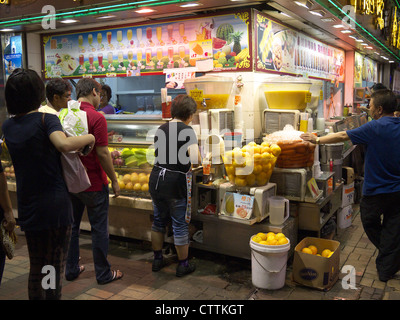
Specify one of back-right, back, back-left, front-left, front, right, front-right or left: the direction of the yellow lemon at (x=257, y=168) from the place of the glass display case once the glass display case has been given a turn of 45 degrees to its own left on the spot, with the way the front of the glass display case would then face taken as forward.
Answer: front

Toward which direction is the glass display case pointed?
toward the camera

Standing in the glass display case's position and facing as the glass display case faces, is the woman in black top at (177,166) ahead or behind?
ahead

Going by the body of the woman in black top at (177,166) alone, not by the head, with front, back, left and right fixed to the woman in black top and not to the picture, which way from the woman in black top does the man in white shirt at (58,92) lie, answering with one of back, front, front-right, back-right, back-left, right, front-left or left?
back-left

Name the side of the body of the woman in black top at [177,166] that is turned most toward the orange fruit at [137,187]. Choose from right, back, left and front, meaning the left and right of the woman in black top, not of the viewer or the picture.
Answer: left

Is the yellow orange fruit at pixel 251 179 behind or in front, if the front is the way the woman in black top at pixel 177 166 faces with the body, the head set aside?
in front

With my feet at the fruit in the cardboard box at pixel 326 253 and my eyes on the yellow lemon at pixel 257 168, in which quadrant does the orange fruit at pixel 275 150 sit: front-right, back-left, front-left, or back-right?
front-right

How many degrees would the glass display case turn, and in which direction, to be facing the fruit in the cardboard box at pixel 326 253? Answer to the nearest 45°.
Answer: approximately 45° to its left

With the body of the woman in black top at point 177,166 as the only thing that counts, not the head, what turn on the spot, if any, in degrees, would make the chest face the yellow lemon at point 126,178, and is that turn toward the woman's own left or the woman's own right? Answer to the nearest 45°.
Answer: approximately 90° to the woman's own left

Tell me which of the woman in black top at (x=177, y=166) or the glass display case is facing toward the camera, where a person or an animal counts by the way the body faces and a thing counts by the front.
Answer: the glass display case

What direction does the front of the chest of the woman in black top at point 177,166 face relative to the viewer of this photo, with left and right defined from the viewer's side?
facing away from the viewer and to the right of the viewer

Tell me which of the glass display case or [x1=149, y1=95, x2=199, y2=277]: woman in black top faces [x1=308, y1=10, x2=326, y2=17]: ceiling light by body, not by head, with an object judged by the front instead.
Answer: the woman in black top

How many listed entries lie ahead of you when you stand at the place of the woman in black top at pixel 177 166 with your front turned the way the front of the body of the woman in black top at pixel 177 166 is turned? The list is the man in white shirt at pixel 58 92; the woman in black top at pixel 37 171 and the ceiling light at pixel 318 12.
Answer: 1

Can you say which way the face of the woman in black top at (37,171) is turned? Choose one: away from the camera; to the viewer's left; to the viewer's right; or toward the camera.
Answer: away from the camera
